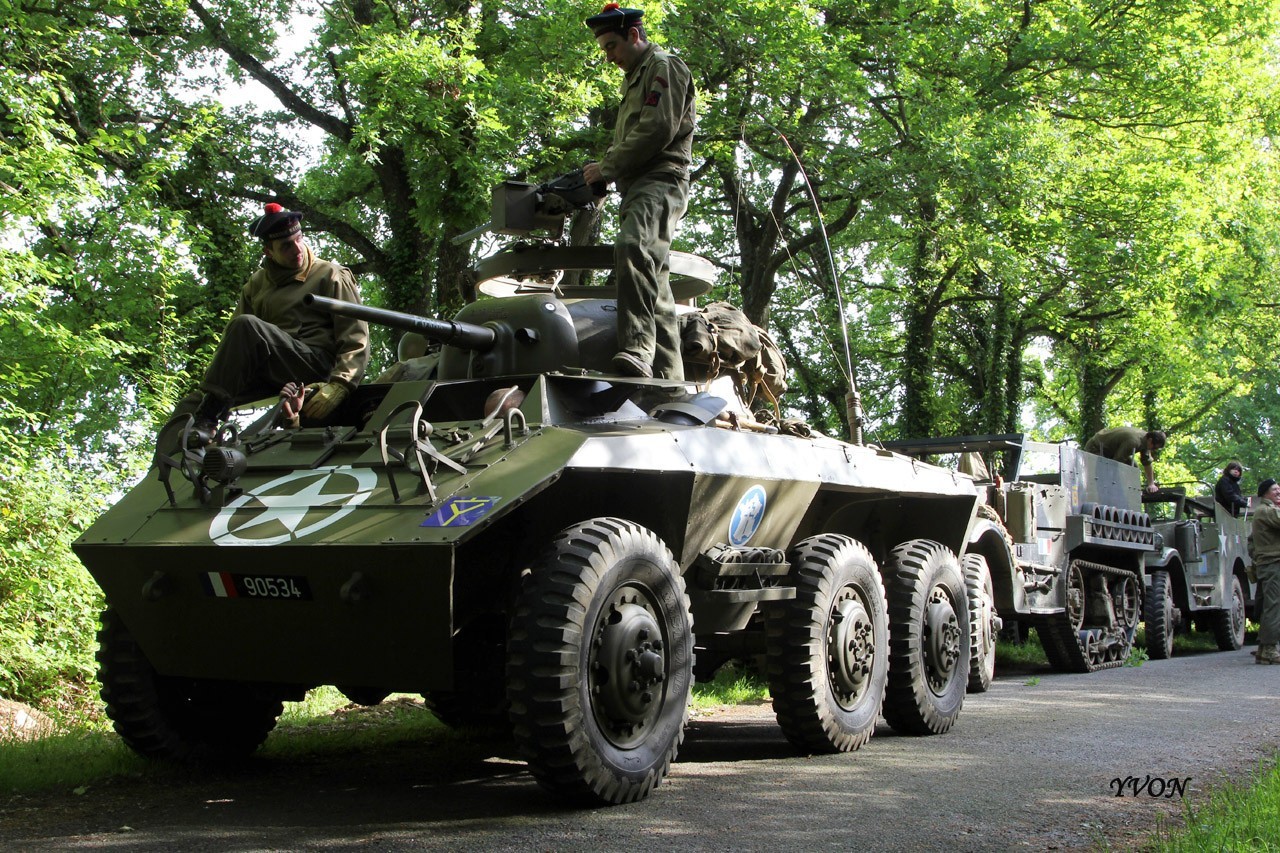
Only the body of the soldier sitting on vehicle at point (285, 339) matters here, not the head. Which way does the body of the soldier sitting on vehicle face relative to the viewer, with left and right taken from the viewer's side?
facing the viewer and to the left of the viewer

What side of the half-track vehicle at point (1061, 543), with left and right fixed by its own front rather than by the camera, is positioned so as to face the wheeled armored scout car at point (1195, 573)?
back

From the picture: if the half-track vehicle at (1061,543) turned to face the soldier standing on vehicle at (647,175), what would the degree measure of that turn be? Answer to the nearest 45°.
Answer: approximately 45° to its left

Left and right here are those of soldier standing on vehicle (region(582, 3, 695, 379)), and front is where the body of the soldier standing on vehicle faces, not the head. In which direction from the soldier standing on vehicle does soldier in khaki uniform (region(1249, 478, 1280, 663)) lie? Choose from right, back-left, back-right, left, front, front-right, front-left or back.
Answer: back-right

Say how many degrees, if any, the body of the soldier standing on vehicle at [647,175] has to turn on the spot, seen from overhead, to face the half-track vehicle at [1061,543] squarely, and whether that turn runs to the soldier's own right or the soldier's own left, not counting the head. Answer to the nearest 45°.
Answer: approximately 135° to the soldier's own right

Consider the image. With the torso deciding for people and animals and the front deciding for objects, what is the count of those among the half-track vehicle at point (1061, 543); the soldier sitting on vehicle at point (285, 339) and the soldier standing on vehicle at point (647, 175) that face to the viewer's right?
0

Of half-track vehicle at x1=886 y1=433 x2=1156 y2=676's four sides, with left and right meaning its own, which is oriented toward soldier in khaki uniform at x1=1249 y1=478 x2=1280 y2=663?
back

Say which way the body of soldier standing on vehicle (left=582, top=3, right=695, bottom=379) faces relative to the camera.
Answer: to the viewer's left

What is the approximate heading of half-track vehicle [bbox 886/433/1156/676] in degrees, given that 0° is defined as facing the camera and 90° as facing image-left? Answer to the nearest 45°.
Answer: approximately 45°

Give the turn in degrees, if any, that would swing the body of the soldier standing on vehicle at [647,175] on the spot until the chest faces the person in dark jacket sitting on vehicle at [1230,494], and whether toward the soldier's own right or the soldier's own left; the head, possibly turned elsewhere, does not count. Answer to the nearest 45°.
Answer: approximately 135° to the soldier's own right

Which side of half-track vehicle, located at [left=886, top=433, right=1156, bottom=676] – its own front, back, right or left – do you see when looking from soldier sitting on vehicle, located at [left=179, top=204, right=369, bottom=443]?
front
